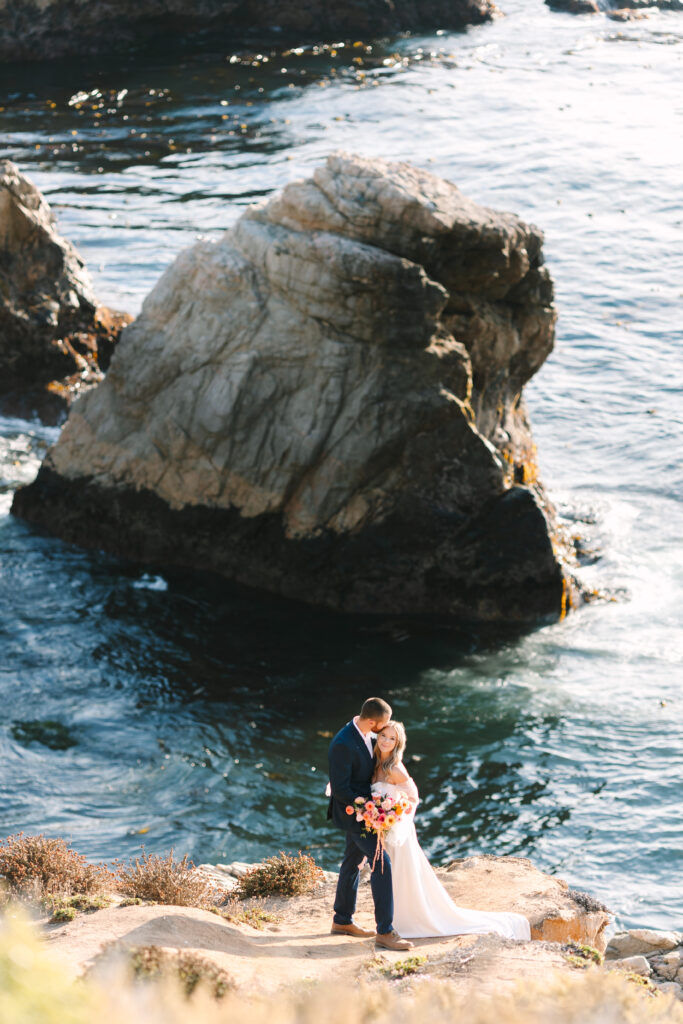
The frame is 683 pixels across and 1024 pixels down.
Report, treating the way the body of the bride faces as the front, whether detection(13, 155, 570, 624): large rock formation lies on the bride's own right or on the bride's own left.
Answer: on the bride's own right

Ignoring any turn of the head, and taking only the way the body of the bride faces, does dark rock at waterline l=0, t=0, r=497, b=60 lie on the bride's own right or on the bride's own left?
on the bride's own right

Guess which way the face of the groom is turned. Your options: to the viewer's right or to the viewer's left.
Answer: to the viewer's right

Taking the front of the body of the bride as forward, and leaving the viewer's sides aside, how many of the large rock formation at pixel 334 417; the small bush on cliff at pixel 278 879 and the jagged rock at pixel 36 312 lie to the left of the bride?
0

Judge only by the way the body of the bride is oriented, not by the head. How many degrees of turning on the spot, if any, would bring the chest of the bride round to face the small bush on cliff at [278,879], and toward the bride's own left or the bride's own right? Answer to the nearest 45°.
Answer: approximately 90° to the bride's own right

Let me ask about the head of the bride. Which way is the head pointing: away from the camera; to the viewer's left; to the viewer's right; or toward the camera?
toward the camera

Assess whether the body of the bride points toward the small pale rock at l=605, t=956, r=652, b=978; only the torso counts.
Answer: no

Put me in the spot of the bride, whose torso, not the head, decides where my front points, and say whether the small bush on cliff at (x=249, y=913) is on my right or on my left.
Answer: on my right

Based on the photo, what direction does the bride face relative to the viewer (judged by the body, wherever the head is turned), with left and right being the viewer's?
facing the viewer and to the left of the viewer

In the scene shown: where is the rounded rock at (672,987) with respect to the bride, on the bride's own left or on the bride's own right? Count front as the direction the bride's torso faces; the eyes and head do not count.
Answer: on the bride's own left

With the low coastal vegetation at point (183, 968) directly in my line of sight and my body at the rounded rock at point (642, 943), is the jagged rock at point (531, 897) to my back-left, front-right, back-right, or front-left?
front-right

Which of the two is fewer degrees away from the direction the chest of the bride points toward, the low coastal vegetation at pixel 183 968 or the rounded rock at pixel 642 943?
the low coastal vegetation
